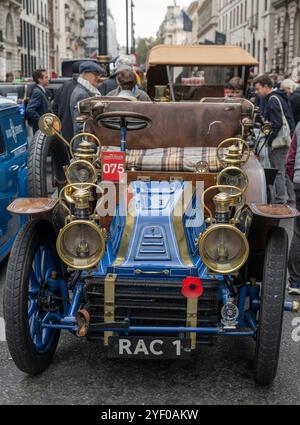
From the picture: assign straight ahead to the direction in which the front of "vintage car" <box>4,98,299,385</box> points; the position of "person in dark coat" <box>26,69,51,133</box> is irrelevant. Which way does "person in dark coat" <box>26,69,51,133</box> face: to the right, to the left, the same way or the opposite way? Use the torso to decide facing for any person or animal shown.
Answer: to the left

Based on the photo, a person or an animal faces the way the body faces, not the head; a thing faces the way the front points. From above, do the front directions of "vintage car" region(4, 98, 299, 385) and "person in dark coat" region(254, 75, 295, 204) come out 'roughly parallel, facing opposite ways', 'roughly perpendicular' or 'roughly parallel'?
roughly perpendicular

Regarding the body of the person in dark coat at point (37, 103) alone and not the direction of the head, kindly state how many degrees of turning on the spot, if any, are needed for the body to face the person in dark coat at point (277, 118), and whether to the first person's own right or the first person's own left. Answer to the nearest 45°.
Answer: approximately 45° to the first person's own right

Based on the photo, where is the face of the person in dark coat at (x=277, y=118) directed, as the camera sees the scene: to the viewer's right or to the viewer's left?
to the viewer's left

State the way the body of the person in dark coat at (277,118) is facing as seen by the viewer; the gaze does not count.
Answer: to the viewer's left

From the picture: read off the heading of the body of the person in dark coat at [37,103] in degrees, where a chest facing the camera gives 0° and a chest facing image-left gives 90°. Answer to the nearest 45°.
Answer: approximately 270°

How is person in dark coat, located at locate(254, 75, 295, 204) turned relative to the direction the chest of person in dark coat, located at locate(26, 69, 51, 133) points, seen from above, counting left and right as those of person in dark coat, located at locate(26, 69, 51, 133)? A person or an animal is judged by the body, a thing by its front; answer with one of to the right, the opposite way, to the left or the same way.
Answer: the opposite way
